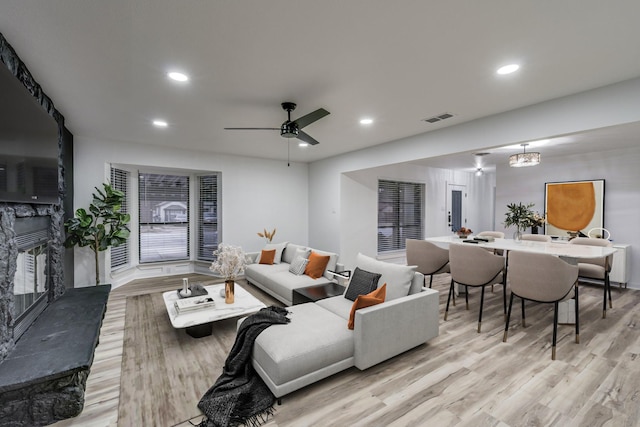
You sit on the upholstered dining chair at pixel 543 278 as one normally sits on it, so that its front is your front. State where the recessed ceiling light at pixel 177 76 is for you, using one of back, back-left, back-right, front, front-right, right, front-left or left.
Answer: back

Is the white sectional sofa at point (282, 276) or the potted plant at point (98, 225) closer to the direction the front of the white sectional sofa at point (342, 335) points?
the potted plant

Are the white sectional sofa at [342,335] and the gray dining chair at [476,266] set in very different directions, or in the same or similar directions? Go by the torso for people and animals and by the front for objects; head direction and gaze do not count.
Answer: very different directions

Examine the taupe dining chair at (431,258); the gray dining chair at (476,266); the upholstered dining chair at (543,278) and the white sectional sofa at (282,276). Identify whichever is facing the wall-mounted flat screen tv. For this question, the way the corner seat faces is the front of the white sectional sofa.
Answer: the white sectional sofa

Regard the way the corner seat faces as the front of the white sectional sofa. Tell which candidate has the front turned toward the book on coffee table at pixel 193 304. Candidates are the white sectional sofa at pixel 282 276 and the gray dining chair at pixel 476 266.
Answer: the white sectional sofa

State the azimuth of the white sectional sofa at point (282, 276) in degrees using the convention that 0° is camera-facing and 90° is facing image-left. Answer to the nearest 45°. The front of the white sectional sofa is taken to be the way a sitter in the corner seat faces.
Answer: approximately 45°

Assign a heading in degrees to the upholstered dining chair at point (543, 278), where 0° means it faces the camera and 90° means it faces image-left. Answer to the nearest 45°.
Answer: approximately 225°

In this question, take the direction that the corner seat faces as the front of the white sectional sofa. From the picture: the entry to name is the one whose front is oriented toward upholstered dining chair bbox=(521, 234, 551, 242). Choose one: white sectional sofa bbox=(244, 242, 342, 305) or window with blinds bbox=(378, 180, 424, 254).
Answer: the window with blinds

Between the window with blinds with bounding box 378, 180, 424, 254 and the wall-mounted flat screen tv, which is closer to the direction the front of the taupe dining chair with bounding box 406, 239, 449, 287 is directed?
the window with blinds

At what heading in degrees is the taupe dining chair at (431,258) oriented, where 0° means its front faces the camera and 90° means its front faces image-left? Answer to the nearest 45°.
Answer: approximately 225°

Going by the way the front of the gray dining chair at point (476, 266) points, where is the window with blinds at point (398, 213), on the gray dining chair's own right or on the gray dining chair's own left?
on the gray dining chair's own left

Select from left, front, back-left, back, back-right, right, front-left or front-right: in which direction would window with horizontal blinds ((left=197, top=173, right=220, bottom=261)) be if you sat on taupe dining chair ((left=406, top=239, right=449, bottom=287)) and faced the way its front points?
back-left

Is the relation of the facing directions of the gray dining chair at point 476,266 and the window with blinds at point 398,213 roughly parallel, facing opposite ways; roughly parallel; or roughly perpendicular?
roughly perpendicular

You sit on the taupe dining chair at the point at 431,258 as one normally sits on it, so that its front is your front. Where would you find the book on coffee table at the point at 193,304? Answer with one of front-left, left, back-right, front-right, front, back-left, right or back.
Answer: back
